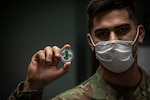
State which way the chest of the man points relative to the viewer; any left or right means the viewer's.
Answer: facing the viewer

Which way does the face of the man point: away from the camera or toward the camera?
toward the camera
